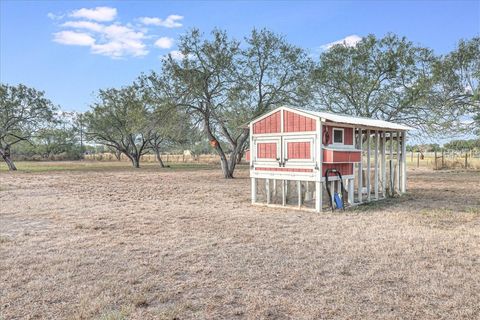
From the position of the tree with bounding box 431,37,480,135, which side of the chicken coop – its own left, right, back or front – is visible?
back

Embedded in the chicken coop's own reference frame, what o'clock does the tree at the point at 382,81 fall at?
The tree is roughly at 5 o'clock from the chicken coop.

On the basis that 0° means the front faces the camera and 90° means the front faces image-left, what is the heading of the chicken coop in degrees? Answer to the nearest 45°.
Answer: approximately 45°

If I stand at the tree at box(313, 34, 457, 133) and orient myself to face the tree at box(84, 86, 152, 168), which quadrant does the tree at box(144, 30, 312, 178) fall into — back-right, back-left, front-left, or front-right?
front-left

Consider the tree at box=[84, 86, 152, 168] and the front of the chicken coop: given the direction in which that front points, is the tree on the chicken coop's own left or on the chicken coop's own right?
on the chicken coop's own right

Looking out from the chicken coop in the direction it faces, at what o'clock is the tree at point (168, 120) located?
The tree is roughly at 3 o'clock from the chicken coop.

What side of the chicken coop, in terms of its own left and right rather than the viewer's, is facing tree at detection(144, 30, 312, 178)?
right

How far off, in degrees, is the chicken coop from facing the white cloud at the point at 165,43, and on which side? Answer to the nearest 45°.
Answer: approximately 90° to its right

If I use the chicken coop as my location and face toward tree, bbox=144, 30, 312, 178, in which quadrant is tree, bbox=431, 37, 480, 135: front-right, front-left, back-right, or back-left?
front-right
